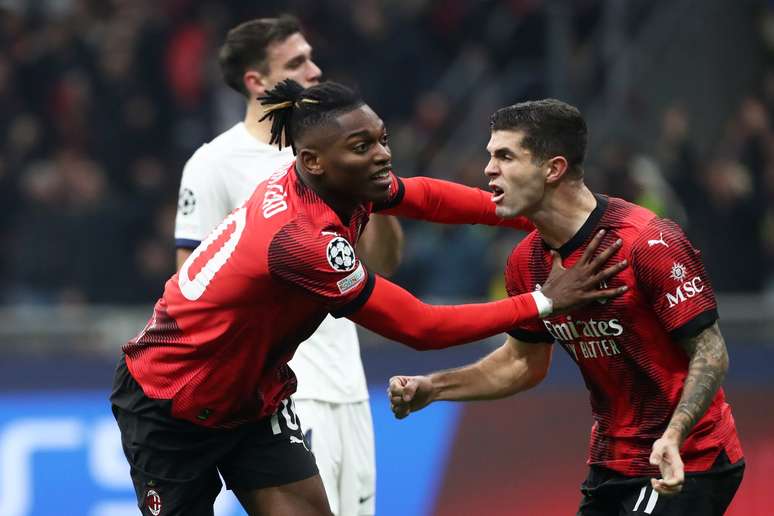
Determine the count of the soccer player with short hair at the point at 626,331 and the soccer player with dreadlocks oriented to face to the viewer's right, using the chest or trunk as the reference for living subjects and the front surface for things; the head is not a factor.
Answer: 1

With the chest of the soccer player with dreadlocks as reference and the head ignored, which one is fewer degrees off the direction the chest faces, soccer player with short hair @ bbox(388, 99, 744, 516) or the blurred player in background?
the soccer player with short hair

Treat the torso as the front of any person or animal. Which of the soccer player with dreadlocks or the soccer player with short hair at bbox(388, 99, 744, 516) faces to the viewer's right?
the soccer player with dreadlocks

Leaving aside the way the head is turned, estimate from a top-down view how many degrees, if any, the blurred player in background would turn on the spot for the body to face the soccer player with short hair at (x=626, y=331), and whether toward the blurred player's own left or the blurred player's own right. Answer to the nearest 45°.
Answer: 0° — they already face them

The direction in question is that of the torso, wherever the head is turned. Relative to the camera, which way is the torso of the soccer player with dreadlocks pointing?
to the viewer's right

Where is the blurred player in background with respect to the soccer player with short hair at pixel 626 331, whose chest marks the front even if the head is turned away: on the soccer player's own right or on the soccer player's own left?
on the soccer player's own right

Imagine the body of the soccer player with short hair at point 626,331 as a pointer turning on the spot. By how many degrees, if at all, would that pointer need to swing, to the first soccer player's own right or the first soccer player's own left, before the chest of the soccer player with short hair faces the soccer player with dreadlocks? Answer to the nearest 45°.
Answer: approximately 45° to the first soccer player's own right

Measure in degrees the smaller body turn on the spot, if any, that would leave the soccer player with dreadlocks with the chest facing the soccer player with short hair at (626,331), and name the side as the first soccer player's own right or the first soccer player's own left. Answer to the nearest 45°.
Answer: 0° — they already face them

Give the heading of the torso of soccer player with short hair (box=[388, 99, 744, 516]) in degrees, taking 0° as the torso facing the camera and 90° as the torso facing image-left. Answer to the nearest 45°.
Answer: approximately 45°

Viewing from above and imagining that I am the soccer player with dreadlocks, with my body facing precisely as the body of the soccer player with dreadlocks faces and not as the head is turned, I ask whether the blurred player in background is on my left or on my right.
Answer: on my left

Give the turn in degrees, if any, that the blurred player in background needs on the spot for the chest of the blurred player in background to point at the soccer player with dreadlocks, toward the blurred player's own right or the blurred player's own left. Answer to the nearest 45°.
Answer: approximately 45° to the blurred player's own right

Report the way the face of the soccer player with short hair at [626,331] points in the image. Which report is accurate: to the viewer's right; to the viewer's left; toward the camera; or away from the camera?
to the viewer's left

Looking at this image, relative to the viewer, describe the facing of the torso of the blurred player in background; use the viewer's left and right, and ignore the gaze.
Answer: facing the viewer and to the right of the viewer
